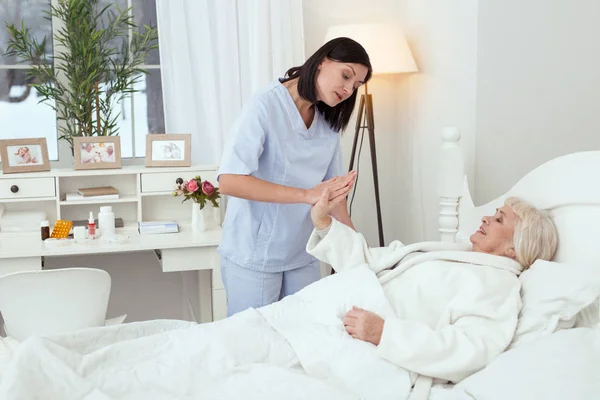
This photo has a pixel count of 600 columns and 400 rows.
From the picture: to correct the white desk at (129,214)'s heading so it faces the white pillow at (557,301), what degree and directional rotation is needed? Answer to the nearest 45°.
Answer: approximately 45° to its left

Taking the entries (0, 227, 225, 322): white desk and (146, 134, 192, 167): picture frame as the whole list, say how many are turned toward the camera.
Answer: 2

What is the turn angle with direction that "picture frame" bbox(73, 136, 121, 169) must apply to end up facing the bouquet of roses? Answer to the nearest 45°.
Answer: approximately 45° to its left

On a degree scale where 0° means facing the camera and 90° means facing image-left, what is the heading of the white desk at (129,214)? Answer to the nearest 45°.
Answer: approximately 0°

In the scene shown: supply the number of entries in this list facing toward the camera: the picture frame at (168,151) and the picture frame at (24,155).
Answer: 2
